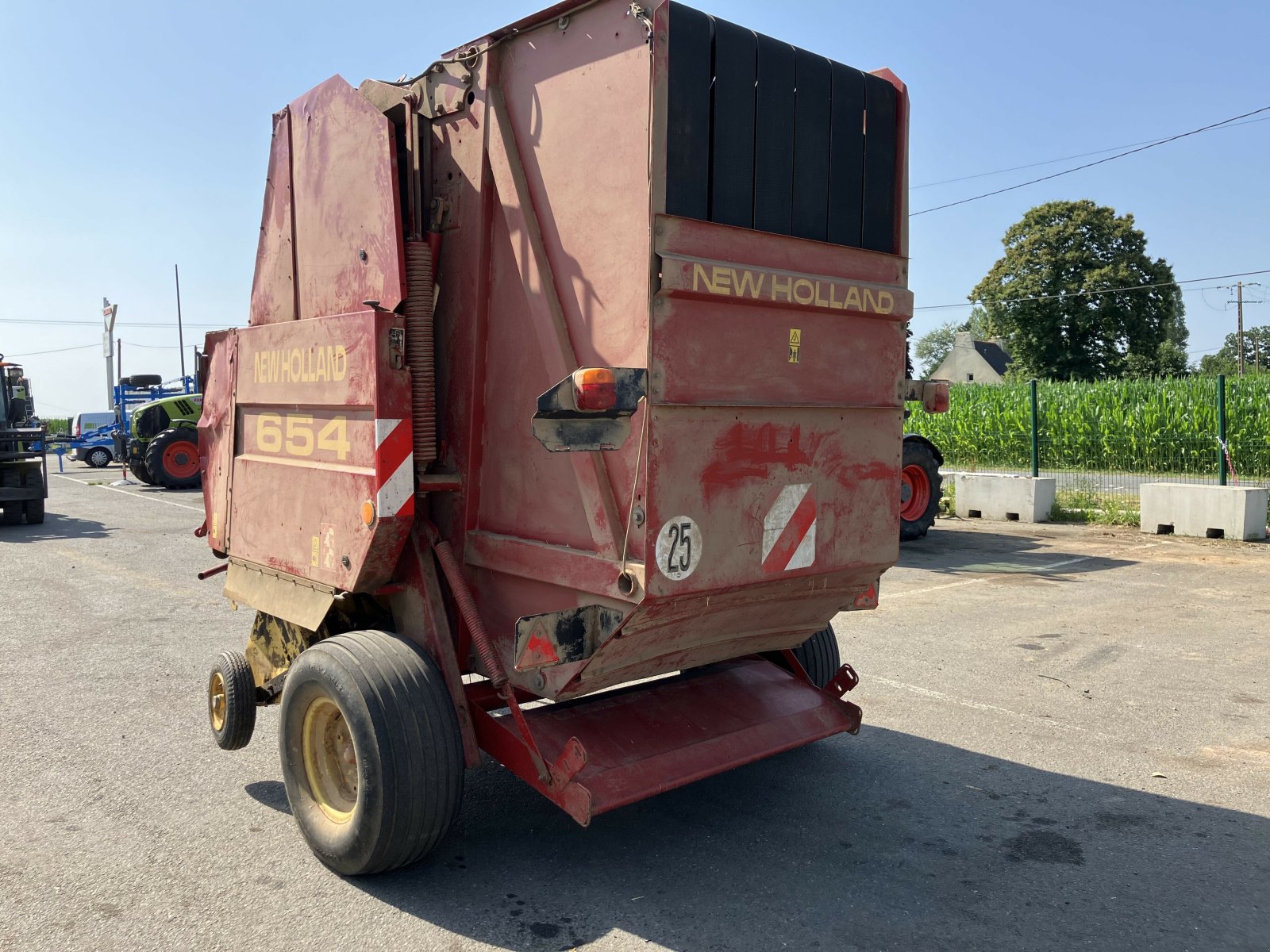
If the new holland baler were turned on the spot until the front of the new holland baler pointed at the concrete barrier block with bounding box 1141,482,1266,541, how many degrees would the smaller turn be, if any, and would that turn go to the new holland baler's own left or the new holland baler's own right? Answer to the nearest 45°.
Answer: approximately 90° to the new holland baler's own right

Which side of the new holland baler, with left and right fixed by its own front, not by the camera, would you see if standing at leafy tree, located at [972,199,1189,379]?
right

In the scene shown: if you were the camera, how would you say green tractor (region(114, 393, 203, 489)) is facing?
facing the viewer and to the left of the viewer

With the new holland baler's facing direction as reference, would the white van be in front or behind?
in front

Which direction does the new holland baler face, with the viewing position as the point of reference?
facing away from the viewer and to the left of the viewer
